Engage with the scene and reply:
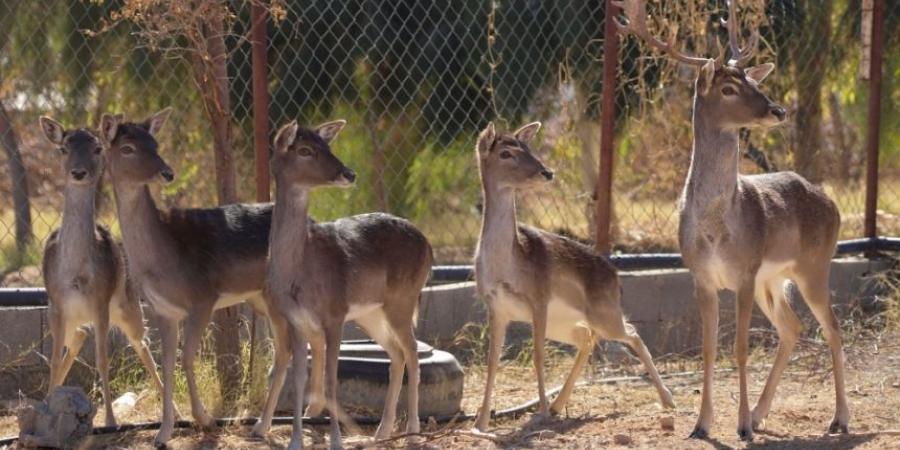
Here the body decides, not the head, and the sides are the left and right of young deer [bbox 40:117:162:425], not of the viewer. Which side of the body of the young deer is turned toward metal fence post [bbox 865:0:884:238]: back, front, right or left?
left

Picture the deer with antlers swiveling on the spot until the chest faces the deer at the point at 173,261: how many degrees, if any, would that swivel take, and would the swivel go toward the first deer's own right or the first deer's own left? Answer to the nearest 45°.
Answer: approximately 45° to the first deer's own right

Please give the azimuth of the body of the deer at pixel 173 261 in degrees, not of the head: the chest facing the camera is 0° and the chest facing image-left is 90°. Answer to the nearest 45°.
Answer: approximately 45°

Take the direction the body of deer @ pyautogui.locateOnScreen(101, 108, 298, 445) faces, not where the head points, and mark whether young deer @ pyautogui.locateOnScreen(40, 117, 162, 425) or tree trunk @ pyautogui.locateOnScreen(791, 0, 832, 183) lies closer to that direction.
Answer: the young deer

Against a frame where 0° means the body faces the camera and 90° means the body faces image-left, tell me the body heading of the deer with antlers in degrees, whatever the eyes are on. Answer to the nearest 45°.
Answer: approximately 45°

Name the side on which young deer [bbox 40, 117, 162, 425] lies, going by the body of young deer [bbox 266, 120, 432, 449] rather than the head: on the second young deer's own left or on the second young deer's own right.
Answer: on the second young deer's own right

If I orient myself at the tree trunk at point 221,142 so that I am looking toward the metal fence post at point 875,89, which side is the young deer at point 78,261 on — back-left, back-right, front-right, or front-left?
back-right
